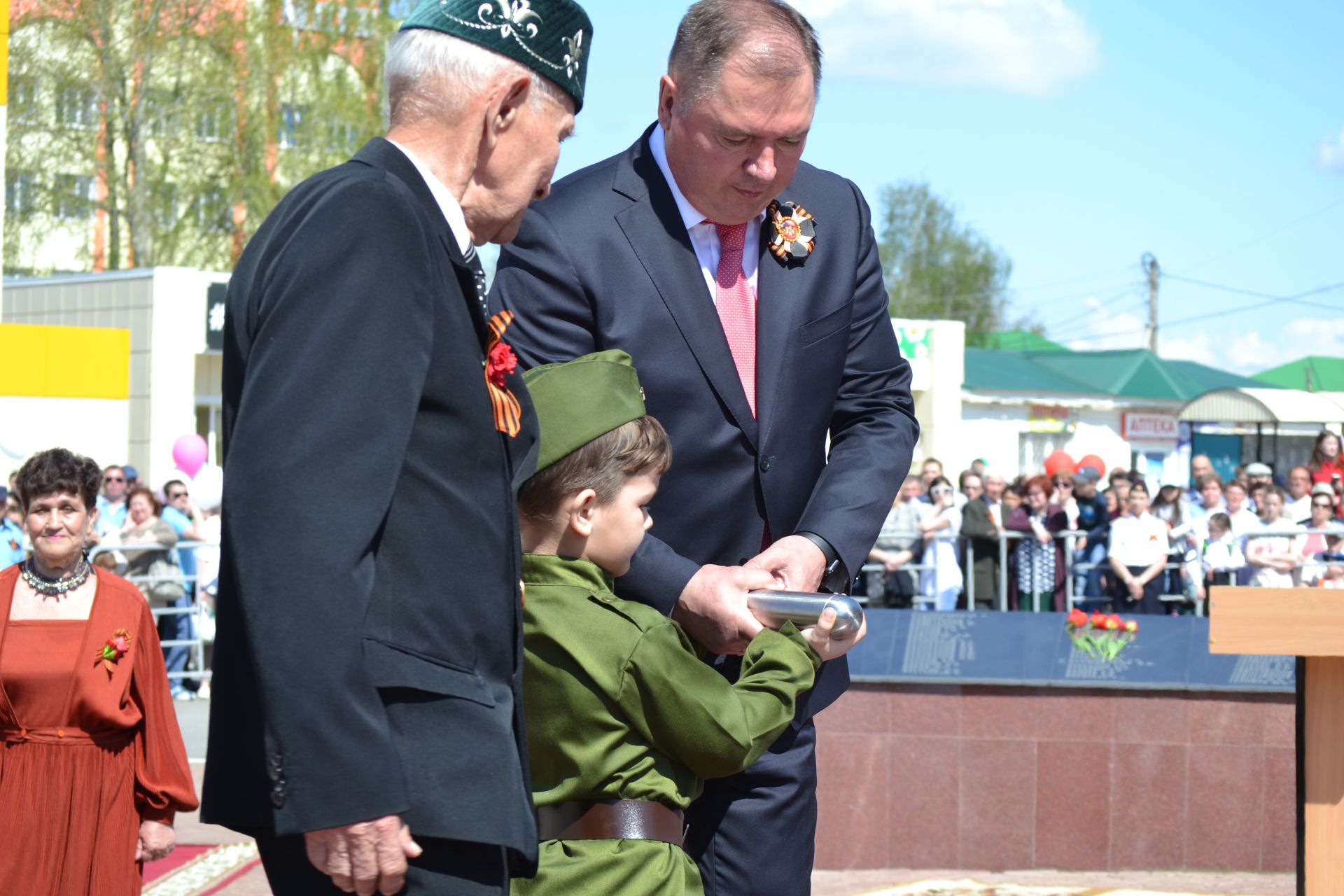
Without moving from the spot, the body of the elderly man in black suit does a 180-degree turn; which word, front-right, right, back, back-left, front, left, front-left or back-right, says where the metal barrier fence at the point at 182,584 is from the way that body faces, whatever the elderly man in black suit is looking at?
right

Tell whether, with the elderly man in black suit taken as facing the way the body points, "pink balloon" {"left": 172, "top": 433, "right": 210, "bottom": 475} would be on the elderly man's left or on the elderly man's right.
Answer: on the elderly man's left

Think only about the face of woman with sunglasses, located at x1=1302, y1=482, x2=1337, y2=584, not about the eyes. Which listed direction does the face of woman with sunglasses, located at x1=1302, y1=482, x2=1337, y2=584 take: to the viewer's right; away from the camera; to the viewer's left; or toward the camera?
toward the camera

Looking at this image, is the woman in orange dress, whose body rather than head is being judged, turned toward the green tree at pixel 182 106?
no

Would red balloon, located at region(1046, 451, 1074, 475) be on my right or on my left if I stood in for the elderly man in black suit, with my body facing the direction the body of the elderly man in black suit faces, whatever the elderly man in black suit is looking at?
on my left

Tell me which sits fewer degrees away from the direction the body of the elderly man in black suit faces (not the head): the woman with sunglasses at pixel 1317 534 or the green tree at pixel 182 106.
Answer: the woman with sunglasses

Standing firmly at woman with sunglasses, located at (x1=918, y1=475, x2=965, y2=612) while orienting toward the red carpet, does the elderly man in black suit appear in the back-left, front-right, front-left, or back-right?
front-left

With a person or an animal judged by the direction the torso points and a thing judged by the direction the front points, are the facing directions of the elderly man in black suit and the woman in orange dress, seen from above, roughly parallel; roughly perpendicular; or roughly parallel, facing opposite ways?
roughly perpendicular

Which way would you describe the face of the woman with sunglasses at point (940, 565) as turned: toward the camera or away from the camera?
toward the camera

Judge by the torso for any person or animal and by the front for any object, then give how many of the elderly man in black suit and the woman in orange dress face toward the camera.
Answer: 1

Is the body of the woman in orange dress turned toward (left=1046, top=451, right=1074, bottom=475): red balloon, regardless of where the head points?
no

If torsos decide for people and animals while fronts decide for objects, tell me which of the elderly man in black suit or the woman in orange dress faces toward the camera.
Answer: the woman in orange dress

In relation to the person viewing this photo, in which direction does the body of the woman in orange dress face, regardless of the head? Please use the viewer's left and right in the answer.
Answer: facing the viewer

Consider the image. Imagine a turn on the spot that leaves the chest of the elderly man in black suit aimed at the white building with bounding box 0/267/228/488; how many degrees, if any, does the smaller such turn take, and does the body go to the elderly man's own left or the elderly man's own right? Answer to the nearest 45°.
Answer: approximately 90° to the elderly man's own left

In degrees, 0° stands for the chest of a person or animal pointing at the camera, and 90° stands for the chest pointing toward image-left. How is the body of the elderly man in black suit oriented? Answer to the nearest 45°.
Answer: approximately 270°

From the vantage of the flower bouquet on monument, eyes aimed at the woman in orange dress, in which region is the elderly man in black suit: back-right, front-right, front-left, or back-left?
front-left

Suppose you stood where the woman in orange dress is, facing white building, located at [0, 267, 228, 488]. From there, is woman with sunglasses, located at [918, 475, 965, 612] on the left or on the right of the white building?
right
